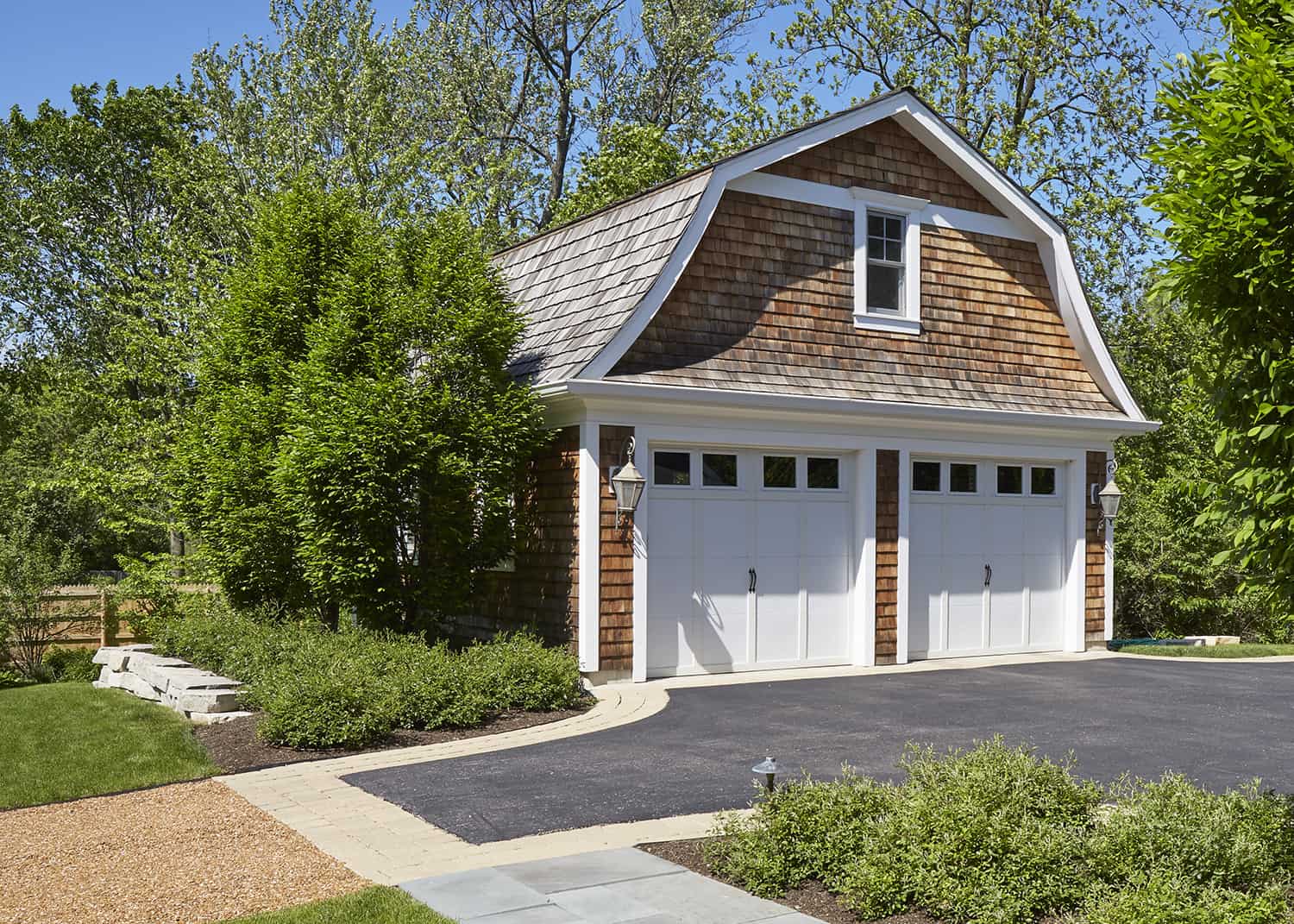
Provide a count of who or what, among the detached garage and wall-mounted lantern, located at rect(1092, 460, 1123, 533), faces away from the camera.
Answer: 0

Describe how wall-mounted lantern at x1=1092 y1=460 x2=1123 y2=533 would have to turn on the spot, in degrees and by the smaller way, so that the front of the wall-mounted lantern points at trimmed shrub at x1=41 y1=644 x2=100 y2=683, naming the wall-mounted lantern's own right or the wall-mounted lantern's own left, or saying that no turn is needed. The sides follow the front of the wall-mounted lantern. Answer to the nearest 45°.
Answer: approximately 135° to the wall-mounted lantern's own right

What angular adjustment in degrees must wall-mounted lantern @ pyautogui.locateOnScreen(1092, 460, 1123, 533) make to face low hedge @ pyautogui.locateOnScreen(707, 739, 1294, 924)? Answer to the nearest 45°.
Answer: approximately 45° to its right

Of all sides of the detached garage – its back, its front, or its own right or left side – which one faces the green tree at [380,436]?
right

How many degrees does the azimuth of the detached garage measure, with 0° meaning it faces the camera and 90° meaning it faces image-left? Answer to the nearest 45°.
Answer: approximately 315°

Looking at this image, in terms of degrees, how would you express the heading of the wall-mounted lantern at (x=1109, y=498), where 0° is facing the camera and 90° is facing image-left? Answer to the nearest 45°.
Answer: approximately 315°

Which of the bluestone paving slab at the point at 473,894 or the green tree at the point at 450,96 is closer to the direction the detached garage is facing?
the bluestone paving slab

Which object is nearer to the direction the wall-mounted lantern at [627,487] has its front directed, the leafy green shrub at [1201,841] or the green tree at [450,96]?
the leafy green shrub

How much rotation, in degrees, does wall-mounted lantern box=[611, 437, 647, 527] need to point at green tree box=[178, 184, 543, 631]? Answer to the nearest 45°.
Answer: approximately 135° to its right

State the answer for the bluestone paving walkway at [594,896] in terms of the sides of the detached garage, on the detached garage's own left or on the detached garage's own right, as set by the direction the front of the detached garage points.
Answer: on the detached garage's own right
